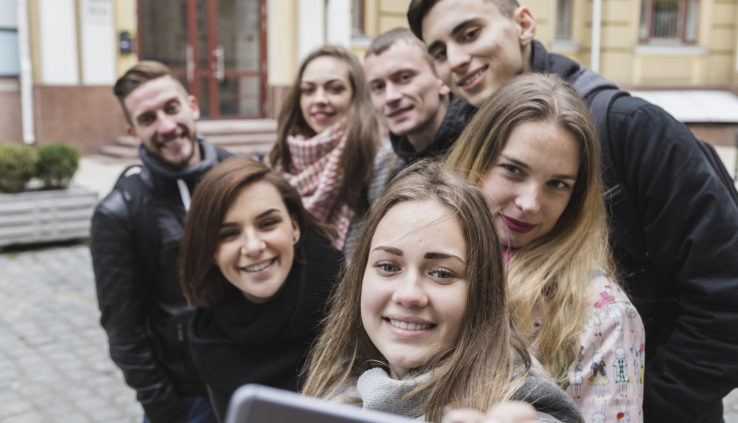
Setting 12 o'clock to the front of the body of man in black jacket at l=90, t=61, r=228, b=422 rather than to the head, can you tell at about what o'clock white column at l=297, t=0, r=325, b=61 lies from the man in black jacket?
The white column is roughly at 8 o'clock from the man in black jacket.

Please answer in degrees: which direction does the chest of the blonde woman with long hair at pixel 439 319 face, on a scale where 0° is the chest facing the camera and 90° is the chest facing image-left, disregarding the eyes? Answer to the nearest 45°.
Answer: approximately 0°

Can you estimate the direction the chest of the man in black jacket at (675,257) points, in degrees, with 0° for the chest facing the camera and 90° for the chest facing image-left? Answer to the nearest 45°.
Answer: approximately 45°

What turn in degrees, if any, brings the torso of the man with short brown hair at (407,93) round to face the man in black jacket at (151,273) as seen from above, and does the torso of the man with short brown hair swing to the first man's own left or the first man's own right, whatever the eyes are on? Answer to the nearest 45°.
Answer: approximately 45° to the first man's own right

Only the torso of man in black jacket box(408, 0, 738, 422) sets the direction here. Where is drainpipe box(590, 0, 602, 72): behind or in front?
behind

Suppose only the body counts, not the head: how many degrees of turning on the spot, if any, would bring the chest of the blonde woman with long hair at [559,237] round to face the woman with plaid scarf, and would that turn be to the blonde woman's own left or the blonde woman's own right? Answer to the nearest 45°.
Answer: approximately 90° to the blonde woman's own right

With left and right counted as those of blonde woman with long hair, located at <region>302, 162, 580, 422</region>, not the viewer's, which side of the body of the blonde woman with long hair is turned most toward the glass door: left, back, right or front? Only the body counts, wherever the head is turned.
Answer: back
